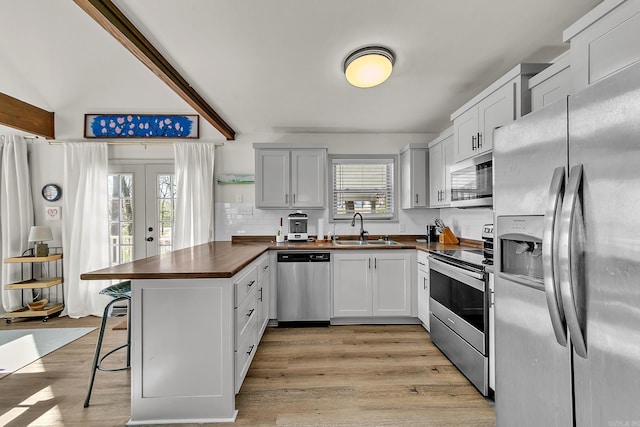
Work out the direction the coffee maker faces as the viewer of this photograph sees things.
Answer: facing the viewer

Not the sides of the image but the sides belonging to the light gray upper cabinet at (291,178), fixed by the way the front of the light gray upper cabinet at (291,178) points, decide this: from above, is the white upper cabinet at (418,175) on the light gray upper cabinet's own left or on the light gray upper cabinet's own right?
on the light gray upper cabinet's own left

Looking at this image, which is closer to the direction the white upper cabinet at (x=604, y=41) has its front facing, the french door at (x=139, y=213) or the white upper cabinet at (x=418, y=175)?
the french door

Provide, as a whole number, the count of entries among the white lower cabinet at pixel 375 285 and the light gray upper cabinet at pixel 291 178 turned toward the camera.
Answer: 2

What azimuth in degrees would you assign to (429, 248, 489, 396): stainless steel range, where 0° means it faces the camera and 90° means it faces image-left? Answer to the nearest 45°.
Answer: approximately 45°

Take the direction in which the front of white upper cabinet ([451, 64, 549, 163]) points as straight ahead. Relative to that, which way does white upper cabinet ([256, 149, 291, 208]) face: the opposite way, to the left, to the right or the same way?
to the left

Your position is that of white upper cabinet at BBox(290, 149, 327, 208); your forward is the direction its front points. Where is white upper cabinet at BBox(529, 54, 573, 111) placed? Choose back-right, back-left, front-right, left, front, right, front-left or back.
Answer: front-left

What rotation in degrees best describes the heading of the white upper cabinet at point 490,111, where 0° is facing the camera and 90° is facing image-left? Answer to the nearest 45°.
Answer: approximately 45°

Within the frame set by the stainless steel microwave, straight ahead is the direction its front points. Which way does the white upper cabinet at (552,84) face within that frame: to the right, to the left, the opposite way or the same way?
the same way

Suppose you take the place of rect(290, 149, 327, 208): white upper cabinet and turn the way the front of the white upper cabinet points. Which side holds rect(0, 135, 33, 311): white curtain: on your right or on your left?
on your right

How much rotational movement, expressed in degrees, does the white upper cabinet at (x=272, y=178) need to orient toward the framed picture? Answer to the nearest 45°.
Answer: approximately 90° to its right

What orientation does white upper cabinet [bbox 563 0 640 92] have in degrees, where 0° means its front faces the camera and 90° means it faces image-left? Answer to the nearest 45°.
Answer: approximately 45°

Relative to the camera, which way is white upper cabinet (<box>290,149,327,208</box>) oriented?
toward the camera
